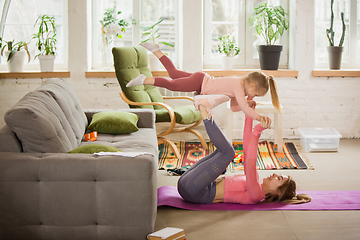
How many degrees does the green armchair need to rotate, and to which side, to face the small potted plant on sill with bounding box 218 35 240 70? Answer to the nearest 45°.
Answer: approximately 90° to its left

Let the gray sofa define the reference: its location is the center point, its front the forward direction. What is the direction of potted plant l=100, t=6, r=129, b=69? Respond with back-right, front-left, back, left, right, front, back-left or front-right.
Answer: left

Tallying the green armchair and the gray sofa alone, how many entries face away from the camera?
0

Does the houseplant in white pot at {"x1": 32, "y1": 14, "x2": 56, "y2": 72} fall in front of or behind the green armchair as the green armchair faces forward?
behind

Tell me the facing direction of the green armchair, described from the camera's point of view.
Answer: facing the viewer and to the right of the viewer

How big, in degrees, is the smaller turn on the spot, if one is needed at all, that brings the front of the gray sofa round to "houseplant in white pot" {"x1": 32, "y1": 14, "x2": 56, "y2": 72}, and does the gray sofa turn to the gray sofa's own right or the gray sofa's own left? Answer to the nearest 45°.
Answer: approximately 90° to the gray sofa's own left

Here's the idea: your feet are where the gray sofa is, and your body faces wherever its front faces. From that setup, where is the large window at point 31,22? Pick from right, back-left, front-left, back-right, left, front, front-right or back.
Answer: left

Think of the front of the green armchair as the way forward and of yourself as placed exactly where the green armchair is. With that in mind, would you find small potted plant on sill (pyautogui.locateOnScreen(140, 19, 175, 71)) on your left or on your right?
on your left

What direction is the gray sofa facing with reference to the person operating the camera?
facing to the right of the viewer

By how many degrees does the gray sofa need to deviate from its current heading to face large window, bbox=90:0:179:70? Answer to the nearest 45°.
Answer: approximately 90° to its left
